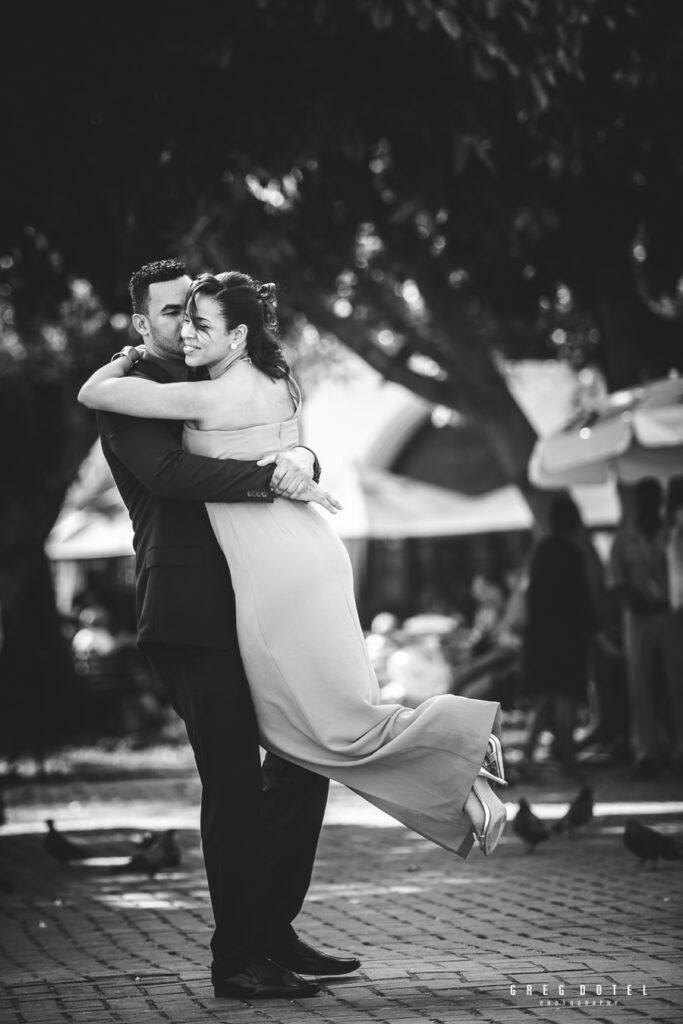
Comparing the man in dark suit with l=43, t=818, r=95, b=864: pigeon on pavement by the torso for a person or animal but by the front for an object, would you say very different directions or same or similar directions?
very different directions

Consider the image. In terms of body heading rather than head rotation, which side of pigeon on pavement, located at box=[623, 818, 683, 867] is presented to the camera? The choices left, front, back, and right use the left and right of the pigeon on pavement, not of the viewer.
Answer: left

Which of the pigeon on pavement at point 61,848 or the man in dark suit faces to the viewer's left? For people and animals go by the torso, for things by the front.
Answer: the pigeon on pavement

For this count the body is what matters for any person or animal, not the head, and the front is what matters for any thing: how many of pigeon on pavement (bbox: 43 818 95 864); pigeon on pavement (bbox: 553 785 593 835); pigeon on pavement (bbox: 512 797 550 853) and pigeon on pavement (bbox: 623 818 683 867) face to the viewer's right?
1

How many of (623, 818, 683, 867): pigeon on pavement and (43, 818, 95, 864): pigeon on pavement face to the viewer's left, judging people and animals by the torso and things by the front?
2

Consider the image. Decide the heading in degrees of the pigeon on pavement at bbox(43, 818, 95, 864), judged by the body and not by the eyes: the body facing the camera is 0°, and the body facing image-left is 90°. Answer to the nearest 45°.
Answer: approximately 90°

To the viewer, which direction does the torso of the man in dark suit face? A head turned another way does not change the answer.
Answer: to the viewer's right

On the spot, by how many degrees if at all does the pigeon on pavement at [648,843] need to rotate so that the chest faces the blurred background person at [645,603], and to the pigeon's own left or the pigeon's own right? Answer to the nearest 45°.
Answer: approximately 90° to the pigeon's own right

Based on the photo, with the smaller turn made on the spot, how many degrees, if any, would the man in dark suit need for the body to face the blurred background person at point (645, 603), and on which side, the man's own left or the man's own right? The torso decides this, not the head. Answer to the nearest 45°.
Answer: approximately 45° to the man's own left
